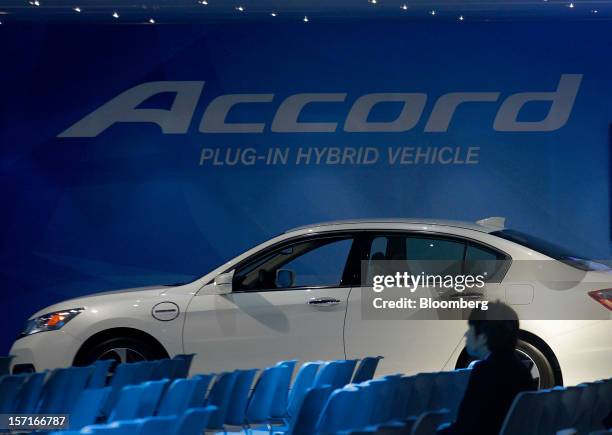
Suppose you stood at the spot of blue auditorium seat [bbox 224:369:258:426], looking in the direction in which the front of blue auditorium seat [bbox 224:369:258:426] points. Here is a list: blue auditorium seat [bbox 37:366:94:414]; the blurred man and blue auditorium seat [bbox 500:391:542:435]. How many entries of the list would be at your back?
2

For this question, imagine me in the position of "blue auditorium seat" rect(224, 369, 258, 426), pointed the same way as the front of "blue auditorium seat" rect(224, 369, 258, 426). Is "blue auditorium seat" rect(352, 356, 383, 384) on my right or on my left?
on my right

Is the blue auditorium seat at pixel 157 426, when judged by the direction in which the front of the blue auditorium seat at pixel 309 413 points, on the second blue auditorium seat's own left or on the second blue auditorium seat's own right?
on the second blue auditorium seat's own left

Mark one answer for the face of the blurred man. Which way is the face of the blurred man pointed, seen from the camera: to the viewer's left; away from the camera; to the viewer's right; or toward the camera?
to the viewer's left

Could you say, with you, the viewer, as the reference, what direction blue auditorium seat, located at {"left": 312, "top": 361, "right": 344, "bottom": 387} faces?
facing away from the viewer and to the left of the viewer

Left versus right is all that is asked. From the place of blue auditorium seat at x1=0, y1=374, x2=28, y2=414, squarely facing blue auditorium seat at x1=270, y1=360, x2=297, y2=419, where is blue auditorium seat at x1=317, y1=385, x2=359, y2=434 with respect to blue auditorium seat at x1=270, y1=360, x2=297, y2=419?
right

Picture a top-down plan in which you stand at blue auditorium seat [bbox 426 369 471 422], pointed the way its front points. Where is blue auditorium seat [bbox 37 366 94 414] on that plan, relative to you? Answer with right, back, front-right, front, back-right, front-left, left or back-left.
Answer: front-left

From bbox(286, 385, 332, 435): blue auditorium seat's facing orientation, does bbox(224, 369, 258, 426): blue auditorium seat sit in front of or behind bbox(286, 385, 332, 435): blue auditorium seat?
in front

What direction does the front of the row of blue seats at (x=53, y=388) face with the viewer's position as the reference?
facing away from the viewer and to the left of the viewer

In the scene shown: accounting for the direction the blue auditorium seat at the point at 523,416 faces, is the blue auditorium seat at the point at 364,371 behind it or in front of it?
in front
